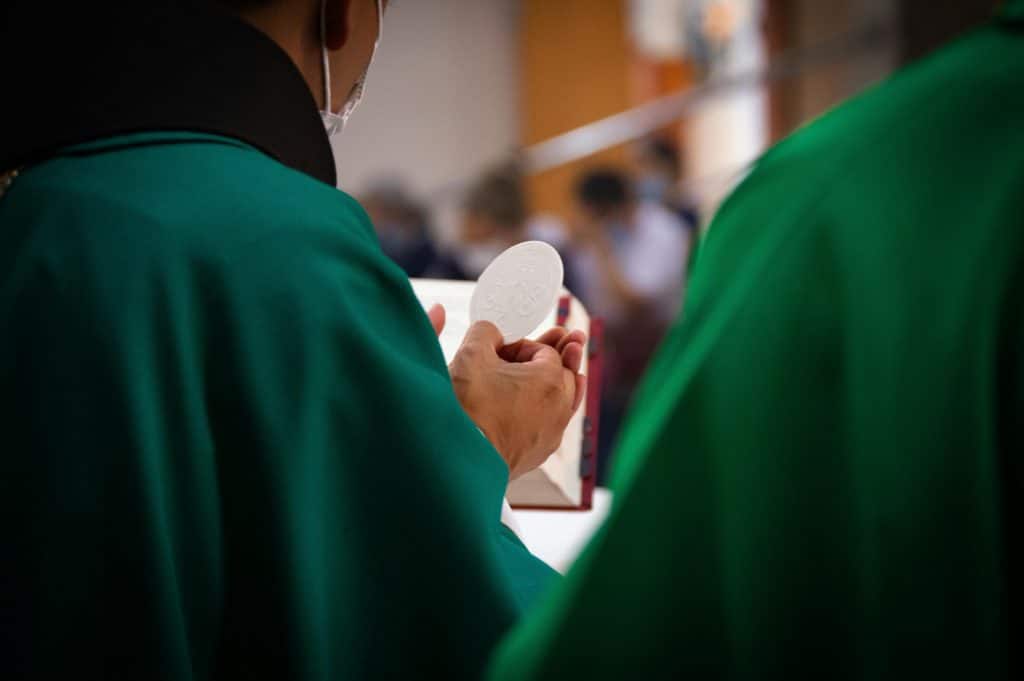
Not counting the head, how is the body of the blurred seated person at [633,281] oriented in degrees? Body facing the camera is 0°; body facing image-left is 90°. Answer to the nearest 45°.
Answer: approximately 45°

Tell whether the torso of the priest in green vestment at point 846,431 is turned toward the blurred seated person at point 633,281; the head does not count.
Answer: yes

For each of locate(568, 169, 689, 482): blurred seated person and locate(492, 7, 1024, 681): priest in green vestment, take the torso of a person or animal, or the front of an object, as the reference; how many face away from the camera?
1

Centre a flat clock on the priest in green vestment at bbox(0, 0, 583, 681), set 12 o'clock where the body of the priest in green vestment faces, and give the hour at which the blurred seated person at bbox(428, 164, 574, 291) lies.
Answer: The blurred seated person is roughly at 11 o'clock from the priest in green vestment.

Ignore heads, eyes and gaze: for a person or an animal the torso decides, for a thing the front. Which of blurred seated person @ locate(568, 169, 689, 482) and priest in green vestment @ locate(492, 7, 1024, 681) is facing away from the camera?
the priest in green vestment

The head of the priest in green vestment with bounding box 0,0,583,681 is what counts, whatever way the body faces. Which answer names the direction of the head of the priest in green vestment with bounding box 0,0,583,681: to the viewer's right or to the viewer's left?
to the viewer's right

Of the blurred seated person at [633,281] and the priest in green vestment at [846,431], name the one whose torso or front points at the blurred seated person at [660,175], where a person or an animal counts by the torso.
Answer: the priest in green vestment

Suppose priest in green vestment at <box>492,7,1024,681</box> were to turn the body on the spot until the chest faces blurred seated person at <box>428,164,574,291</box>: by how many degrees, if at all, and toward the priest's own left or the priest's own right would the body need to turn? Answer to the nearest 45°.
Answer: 0° — they already face them

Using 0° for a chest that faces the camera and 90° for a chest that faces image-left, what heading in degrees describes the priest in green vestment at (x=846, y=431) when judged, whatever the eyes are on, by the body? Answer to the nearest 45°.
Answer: approximately 180°

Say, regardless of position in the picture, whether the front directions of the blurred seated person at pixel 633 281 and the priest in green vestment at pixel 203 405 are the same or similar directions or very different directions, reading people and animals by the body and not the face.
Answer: very different directions

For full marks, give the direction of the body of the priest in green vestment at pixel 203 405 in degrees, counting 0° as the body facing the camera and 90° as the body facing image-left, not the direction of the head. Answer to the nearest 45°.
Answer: approximately 225°
